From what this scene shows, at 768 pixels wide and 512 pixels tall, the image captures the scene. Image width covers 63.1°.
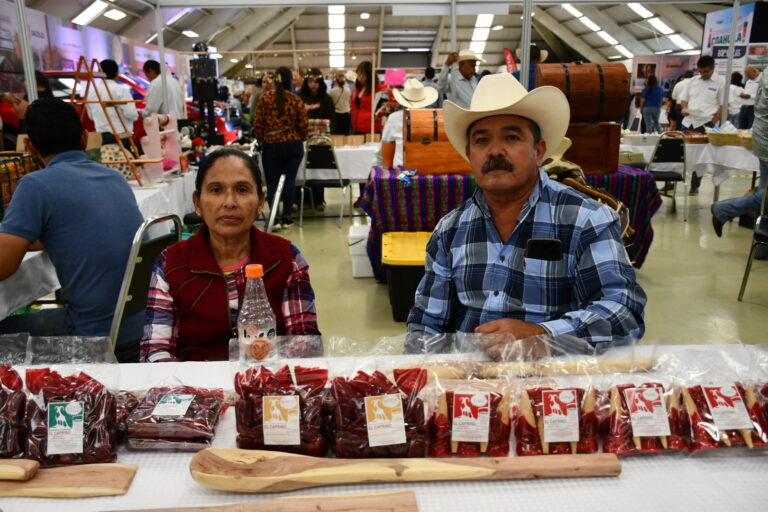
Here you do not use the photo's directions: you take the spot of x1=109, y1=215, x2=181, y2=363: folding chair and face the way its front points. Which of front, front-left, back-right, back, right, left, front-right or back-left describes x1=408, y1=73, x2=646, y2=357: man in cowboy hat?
back

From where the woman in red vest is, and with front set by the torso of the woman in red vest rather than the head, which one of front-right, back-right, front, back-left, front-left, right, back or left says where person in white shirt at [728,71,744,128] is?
back-left

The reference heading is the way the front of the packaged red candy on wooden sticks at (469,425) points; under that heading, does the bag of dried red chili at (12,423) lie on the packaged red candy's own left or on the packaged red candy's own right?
on the packaged red candy's own right

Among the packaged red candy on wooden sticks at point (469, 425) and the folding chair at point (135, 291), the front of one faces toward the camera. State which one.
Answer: the packaged red candy on wooden sticks

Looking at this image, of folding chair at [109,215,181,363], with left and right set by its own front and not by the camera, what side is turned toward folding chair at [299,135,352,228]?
right

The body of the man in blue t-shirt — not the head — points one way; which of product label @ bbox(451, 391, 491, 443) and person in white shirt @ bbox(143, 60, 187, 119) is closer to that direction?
the person in white shirt

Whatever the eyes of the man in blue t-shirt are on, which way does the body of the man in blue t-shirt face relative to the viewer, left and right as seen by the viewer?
facing away from the viewer and to the left of the viewer

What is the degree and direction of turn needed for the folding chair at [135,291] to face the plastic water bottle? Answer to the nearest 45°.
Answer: approximately 180°

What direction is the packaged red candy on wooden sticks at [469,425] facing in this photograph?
toward the camera
